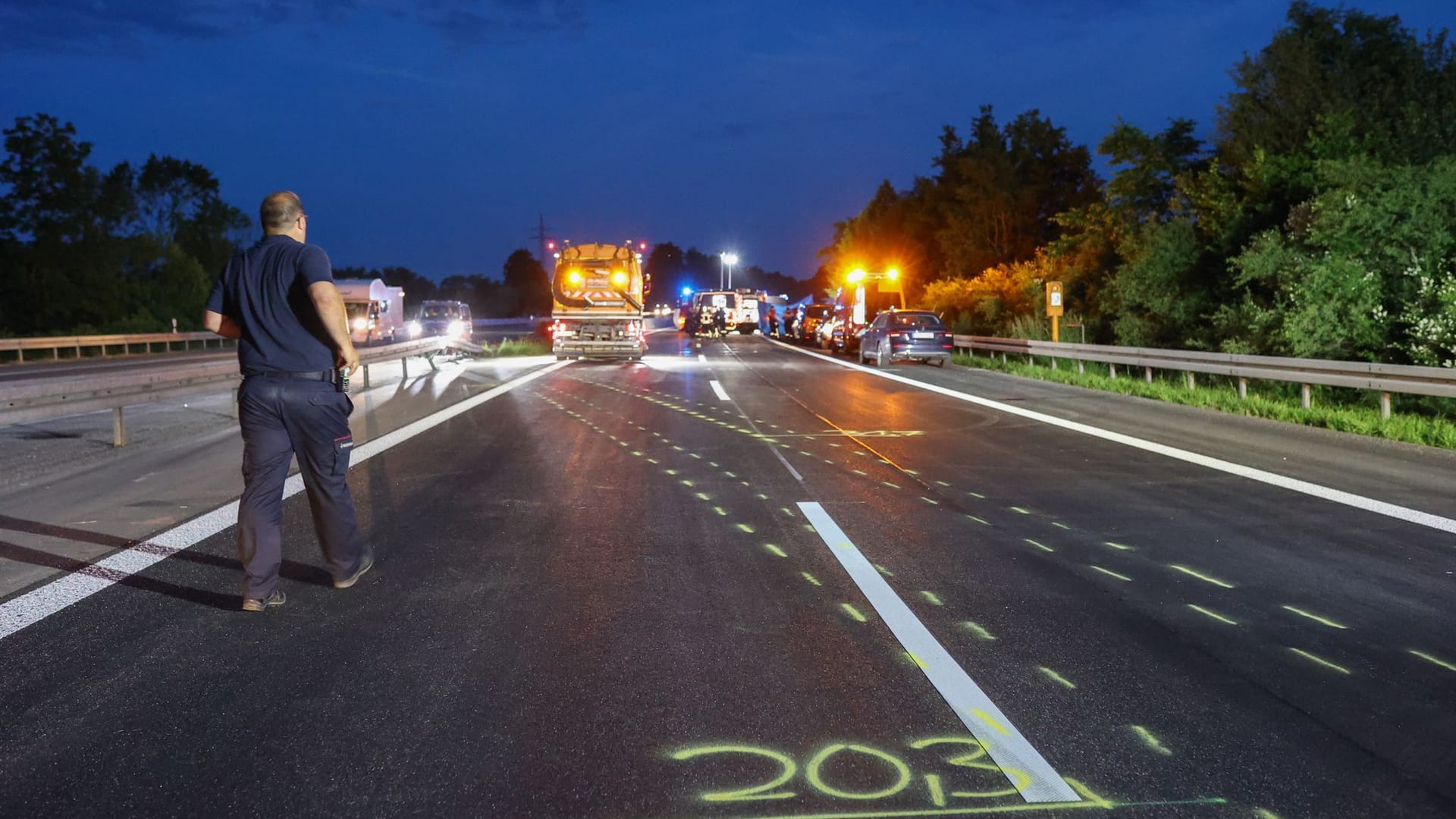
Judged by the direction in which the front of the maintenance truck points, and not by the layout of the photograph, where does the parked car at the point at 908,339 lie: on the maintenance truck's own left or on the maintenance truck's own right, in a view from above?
on the maintenance truck's own right

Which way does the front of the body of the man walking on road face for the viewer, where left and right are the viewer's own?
facing away from the viewer and to the right of the viewer

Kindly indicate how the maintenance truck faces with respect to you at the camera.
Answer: facing away from the viewer

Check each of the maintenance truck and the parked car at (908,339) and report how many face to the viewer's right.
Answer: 0

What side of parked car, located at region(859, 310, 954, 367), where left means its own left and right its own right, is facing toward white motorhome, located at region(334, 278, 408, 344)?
front

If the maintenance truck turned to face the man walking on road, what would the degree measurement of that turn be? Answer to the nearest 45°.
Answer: approximately 180°

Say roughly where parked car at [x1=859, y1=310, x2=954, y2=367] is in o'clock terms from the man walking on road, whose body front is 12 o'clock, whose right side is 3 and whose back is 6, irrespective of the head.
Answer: The parked car is roughly at 12 o'clock from the man walking on road.

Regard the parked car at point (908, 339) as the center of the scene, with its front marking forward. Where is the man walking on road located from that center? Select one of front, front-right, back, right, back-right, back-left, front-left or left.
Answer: back-left

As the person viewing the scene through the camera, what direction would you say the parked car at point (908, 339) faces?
facing away from the viewer and to the left of the viewer

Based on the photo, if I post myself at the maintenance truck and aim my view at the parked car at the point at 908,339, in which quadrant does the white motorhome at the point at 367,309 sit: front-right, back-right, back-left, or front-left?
back-left
